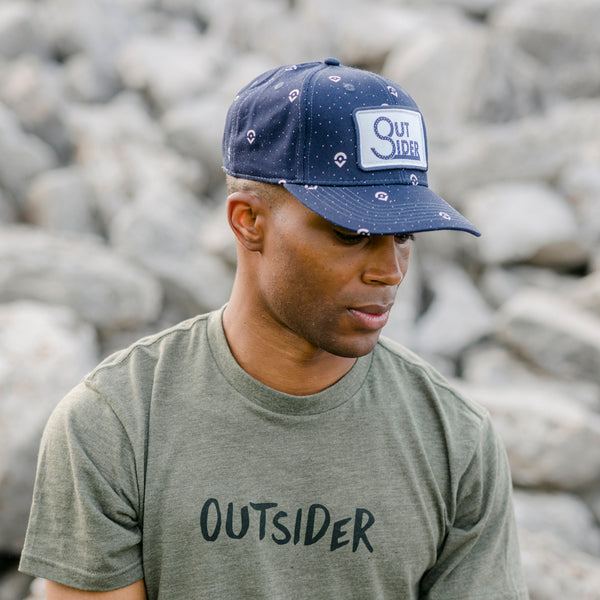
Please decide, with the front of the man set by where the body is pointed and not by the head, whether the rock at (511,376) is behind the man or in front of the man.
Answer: behind

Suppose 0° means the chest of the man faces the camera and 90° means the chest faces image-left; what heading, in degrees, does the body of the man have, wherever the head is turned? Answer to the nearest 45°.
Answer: approximately 0°

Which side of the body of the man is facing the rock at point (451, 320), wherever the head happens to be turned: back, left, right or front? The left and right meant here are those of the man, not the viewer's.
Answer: back

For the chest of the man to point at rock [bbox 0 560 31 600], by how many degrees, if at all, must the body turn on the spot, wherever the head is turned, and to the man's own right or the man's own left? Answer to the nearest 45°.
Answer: approximately 135° to the man's own right

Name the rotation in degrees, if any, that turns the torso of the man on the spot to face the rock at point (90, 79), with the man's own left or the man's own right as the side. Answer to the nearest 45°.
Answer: approximately 180°

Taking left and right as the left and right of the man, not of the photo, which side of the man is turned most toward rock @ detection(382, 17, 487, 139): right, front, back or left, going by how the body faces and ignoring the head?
back

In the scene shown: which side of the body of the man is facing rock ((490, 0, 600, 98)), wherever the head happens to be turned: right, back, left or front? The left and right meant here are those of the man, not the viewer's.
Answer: back

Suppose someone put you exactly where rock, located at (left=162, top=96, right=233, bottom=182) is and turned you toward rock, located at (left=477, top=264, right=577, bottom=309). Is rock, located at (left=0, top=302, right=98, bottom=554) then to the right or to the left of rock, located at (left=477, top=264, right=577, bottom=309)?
right

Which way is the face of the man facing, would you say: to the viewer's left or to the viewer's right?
to the viewer's right

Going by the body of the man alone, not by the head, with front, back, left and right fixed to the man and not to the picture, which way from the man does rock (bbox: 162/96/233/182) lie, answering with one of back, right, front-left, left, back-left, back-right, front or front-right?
back
